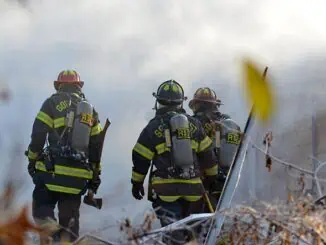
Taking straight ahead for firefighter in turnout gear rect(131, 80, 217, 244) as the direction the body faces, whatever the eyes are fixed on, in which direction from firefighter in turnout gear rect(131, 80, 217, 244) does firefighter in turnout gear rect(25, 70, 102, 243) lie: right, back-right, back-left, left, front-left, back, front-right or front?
left

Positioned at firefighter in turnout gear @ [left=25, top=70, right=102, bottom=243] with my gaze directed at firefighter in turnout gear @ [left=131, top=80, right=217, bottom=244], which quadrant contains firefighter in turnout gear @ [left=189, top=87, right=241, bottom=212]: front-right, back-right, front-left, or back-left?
front-left

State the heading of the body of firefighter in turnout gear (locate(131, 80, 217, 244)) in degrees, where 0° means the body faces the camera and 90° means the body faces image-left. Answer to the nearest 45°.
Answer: approximately 180°

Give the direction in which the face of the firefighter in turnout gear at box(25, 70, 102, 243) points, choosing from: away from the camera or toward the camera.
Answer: away from the camera

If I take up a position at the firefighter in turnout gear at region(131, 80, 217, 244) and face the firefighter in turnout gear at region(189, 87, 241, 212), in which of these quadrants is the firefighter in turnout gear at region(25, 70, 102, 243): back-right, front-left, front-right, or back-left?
back-left

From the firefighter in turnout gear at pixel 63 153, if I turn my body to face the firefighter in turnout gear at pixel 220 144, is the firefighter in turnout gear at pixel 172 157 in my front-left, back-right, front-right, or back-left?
front-right

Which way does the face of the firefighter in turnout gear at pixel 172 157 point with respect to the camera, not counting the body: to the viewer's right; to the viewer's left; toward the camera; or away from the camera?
away from the camera

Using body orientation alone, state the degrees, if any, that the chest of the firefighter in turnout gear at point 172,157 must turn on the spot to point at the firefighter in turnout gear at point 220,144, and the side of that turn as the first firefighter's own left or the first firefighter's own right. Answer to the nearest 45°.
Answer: approximately 45° to the first firefighter's own right

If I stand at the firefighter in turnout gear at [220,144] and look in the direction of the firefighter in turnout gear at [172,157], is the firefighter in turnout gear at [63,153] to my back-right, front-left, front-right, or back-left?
front-right
